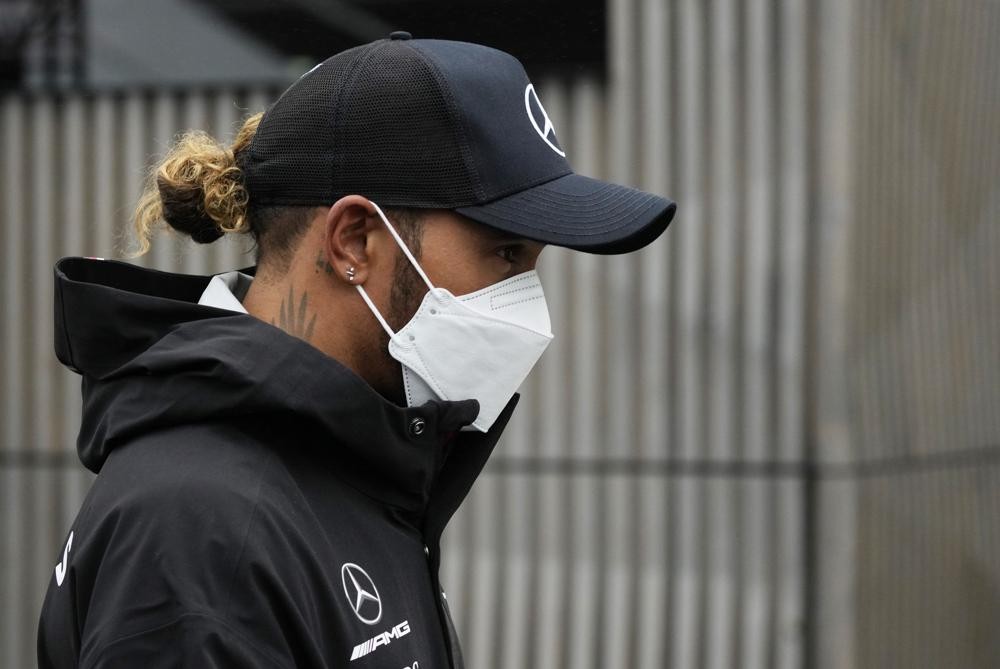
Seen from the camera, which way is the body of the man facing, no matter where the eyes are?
to the viewer's right

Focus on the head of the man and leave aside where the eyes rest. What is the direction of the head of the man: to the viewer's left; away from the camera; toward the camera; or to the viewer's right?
to the viewer's right
